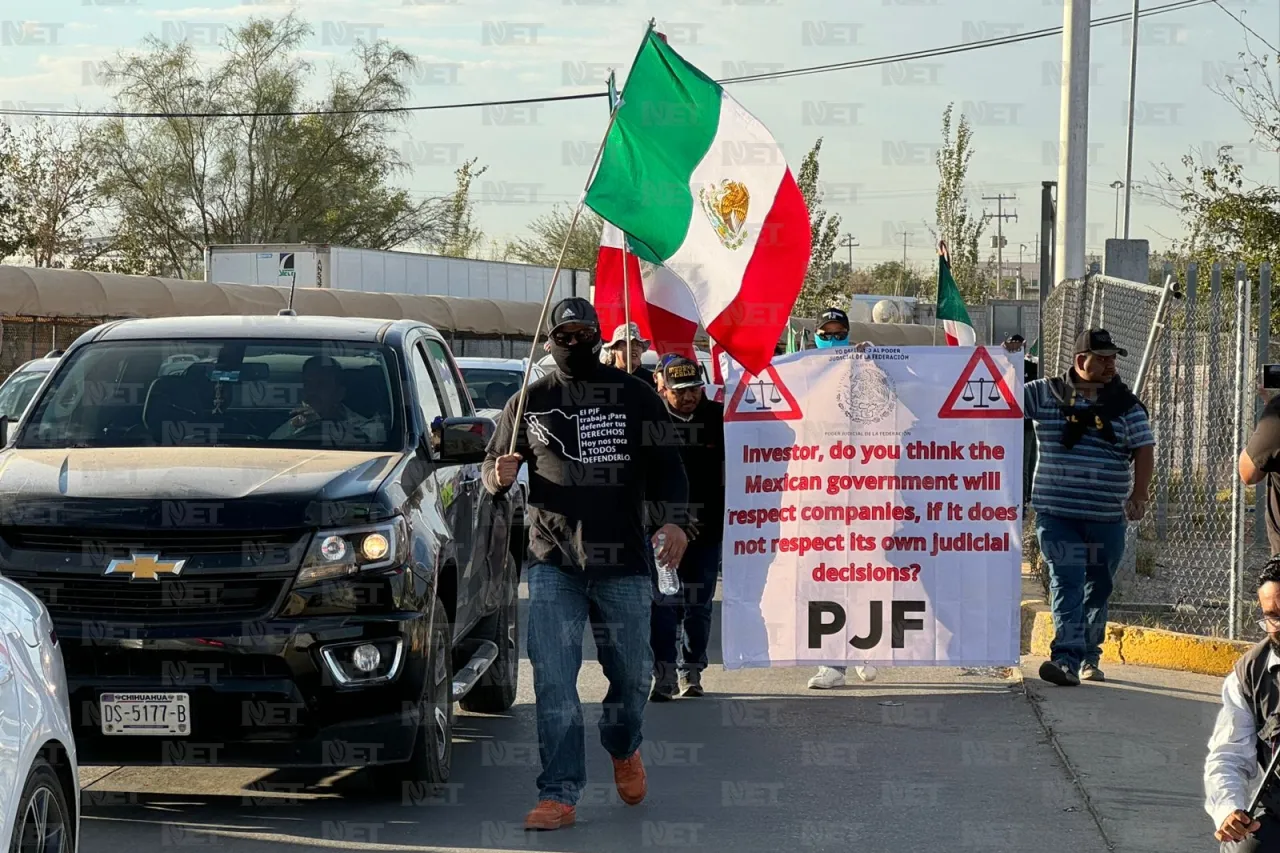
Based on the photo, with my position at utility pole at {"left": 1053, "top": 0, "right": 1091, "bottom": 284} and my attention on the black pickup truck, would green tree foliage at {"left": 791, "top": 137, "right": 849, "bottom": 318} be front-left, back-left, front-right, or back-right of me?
back-right

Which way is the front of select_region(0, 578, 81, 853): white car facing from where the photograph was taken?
facing the viewer and to the left of the viewer

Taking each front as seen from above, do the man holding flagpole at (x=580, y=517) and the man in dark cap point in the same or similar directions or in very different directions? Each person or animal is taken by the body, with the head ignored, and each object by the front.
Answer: same or similar directions

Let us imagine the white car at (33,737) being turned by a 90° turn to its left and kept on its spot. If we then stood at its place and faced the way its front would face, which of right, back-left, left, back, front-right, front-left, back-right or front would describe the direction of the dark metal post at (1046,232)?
left

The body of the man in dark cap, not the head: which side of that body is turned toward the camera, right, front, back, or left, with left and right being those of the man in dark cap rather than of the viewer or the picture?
front

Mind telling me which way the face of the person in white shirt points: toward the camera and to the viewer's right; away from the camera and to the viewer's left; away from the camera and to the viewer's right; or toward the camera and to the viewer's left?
toward the camera and to the viewer's left

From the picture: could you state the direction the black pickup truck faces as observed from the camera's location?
facing the viewer

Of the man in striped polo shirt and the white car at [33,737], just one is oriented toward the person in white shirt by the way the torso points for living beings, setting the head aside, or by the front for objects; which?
the man in striped polo shirt

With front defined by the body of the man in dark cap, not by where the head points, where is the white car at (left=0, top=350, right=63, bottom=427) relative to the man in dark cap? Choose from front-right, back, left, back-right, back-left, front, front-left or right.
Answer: back-right

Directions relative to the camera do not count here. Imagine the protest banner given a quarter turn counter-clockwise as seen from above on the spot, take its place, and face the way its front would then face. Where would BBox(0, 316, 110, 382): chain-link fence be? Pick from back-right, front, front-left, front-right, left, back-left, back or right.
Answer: back-left

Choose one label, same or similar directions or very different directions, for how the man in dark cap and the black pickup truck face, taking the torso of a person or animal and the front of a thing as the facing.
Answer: same or similar directions
